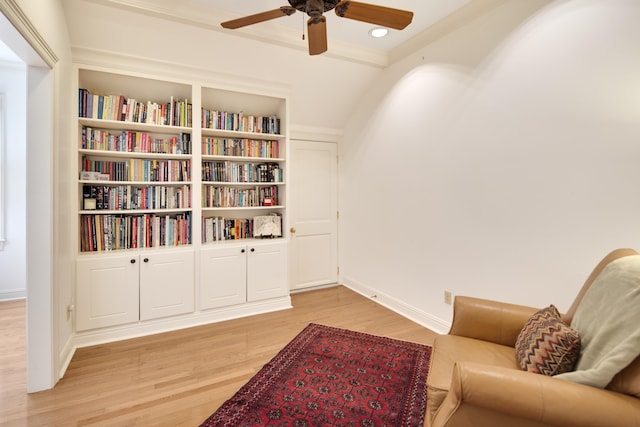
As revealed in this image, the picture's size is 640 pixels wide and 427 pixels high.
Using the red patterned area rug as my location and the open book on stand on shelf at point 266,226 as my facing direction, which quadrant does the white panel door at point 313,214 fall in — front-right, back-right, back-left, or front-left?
front-right

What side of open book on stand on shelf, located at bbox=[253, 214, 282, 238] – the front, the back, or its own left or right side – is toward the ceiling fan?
front

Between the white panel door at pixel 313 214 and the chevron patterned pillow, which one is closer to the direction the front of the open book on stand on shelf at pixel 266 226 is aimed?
the chevron patterned pillow

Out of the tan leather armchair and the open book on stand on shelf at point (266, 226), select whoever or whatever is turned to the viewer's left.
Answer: the tan leather armchair

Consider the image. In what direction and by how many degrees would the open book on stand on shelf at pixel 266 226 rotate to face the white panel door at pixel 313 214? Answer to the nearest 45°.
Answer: approximately 135° to its left

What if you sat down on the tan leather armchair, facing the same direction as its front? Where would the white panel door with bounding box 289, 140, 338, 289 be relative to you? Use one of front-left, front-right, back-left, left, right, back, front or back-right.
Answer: front-right

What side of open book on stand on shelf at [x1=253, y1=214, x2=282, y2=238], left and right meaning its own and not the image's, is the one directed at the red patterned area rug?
front

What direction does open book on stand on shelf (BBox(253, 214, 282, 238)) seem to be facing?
toward the camera

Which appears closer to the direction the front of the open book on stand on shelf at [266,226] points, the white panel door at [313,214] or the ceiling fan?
the ceiling fan

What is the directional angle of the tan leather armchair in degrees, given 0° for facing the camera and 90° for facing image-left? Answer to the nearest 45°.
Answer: approximately 90°
